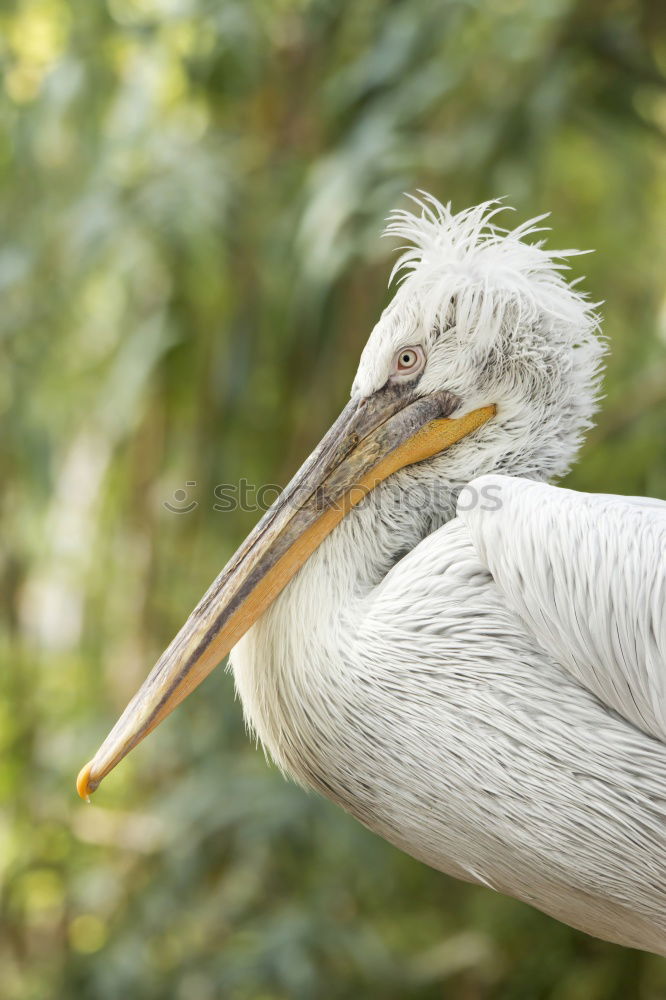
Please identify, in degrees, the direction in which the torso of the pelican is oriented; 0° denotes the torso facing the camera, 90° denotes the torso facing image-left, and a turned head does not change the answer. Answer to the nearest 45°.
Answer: approximately 90°
